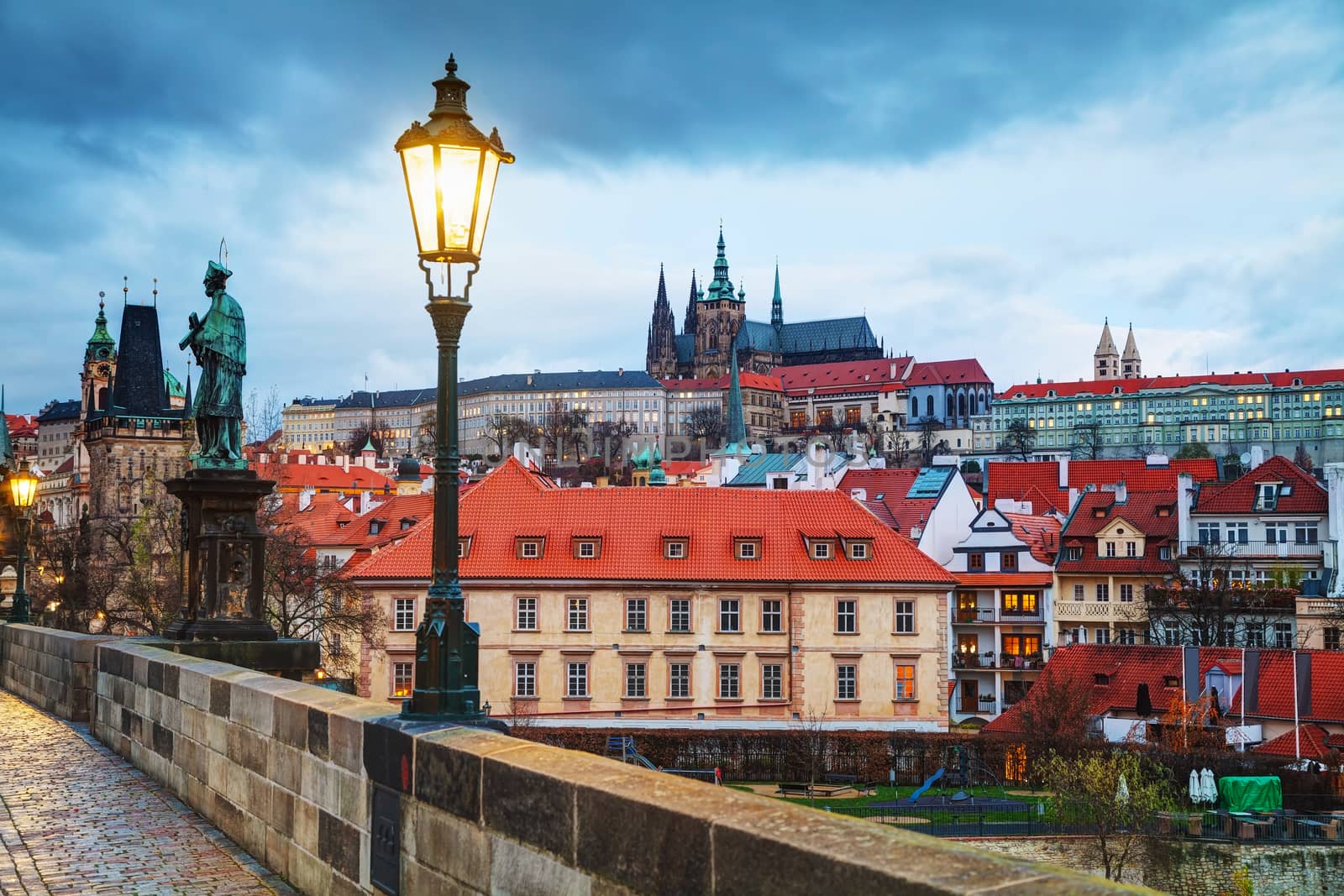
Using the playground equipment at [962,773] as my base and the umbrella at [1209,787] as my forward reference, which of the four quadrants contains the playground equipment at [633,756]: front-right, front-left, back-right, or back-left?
back-right

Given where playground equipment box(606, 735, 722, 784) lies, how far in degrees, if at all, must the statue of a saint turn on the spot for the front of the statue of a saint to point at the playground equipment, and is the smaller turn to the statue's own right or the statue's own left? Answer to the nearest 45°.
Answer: approximately 135° to the statue's own right

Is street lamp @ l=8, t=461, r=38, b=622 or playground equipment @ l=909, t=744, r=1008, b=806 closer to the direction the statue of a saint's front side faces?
the street lamp

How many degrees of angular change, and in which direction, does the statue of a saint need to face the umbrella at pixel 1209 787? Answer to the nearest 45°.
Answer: approximately 135° to its right

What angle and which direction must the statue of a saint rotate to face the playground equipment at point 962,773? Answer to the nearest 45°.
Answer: approximately 135° to its right

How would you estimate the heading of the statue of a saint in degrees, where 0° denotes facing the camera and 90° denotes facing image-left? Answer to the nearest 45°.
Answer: approximately 90°

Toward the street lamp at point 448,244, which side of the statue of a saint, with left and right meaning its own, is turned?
left

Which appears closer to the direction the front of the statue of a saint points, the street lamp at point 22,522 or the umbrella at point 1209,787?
the street lamp

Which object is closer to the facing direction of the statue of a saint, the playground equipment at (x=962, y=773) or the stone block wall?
the stone block wall
